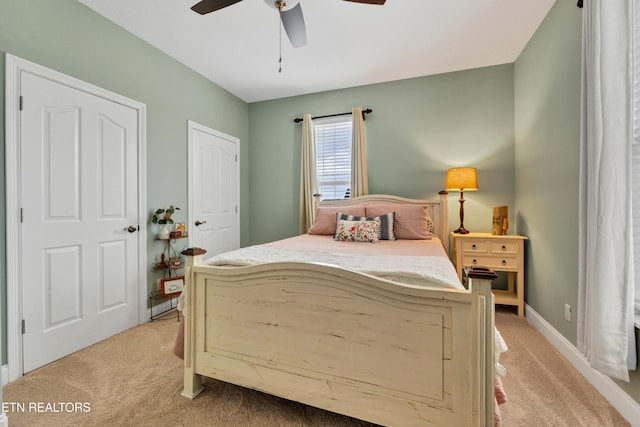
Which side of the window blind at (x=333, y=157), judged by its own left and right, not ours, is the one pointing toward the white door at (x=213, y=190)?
right

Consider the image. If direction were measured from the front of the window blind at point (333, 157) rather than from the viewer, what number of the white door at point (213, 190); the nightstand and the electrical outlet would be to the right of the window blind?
1

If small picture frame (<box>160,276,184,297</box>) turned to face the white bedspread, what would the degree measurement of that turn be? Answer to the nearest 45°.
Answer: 0° — it already faces it

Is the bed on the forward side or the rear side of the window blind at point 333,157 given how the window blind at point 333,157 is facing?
on the forward side

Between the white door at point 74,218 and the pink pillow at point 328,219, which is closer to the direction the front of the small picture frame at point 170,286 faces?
the pink pillow

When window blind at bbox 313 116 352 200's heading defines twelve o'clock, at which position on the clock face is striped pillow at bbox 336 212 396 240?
The striped pillow is roughly at 11 o'clock from the window blind.

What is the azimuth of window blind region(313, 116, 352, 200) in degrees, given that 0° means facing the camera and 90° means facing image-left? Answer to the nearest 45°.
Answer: approximately 0°

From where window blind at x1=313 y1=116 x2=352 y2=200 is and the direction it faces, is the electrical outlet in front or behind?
in front

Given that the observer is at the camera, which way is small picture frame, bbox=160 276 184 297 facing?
facing the viewer and to the right of the viewer

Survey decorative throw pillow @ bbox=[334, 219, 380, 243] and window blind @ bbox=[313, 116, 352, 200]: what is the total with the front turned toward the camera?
2

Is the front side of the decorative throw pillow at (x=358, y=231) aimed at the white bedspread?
yes
